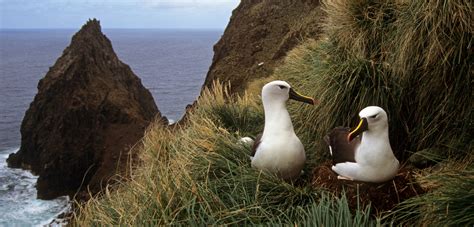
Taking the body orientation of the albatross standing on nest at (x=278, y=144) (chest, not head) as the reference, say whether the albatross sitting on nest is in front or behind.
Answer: in front

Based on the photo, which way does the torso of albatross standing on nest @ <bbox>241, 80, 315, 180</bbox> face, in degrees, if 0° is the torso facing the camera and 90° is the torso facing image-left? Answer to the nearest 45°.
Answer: approximately 315°

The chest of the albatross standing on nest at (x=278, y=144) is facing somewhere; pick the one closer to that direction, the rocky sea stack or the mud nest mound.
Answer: the mud nest mound

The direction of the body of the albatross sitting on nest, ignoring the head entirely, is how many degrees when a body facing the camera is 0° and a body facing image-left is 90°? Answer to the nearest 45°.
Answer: approximately 315°

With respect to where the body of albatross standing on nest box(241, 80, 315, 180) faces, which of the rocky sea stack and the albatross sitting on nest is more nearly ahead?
the albatross sitting on nest

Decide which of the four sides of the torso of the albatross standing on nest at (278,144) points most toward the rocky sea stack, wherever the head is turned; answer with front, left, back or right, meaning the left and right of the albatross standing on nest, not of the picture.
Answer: back

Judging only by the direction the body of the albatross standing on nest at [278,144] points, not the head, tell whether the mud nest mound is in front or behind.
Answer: in front
